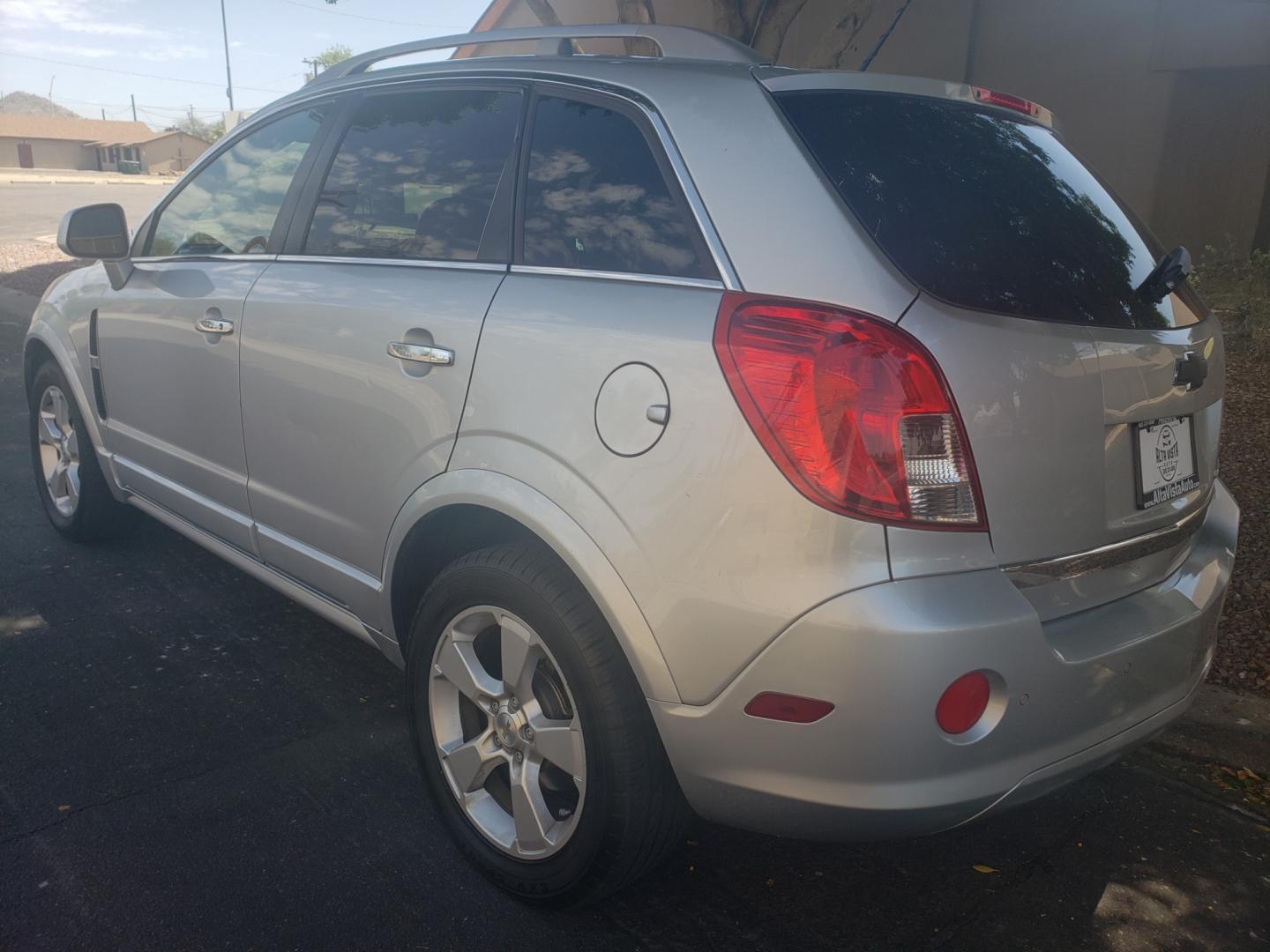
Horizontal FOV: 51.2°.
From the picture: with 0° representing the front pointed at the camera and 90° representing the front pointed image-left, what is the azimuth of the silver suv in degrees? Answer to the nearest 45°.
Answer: approximately 135°
